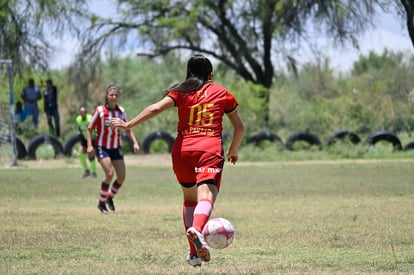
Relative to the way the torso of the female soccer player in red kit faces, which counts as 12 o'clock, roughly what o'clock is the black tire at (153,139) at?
The black tire is roughly at 12 o'clock from the female soccer player in red kit.

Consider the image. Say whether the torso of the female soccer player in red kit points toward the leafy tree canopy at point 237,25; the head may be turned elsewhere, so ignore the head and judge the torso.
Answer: yes

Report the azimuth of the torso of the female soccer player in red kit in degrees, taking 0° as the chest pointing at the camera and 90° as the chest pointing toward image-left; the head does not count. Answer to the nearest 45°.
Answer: approximately 180°

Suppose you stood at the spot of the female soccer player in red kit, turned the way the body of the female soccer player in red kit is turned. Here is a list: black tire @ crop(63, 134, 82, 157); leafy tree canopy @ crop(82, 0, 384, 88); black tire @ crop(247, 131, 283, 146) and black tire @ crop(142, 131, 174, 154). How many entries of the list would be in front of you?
4
